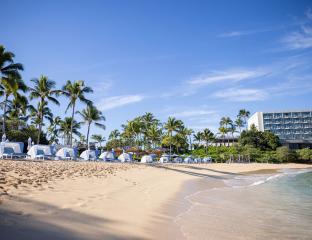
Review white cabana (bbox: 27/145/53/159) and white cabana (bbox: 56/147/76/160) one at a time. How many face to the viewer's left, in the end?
0

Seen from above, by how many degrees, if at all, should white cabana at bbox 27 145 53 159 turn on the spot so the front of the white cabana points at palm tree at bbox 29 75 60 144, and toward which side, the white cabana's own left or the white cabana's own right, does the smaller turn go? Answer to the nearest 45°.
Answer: approximately 135° to the white cabana's own left

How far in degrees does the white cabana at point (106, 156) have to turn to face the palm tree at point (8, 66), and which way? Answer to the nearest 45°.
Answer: approximately 90° to its right

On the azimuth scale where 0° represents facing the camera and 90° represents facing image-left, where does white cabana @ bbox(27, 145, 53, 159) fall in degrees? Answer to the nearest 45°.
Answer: approximately 315°

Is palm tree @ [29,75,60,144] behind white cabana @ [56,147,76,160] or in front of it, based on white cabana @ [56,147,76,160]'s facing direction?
behind

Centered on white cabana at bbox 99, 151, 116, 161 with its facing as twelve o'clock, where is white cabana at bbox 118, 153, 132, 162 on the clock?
white cabana at bbox 118, 153, 132, 162 is roughly at 9 o'clock from white cabana at bbox 99, 151, 116, 161.

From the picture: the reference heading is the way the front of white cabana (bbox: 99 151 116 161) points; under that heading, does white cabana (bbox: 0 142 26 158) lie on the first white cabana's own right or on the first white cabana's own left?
on the first white cabana's own right

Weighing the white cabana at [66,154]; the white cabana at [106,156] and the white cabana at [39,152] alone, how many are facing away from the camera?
0

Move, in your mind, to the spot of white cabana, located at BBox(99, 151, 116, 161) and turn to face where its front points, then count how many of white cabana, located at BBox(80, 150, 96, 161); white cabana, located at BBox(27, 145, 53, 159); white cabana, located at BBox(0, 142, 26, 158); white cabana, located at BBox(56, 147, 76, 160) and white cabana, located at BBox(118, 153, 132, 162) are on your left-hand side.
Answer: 1

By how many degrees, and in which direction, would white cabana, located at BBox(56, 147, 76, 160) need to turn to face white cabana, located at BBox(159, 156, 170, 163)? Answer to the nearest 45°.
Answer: approximately 90° to its left

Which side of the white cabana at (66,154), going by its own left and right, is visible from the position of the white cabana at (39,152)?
right

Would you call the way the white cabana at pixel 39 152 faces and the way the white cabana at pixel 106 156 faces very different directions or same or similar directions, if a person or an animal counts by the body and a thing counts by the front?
same or similar directions

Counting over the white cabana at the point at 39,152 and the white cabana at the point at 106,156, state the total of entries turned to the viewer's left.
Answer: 0

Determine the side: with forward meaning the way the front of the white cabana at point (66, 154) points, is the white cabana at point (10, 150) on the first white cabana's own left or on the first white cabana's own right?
on the first white cabana's own right

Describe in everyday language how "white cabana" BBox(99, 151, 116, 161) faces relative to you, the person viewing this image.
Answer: facing the viewer and to the right of the viewer
